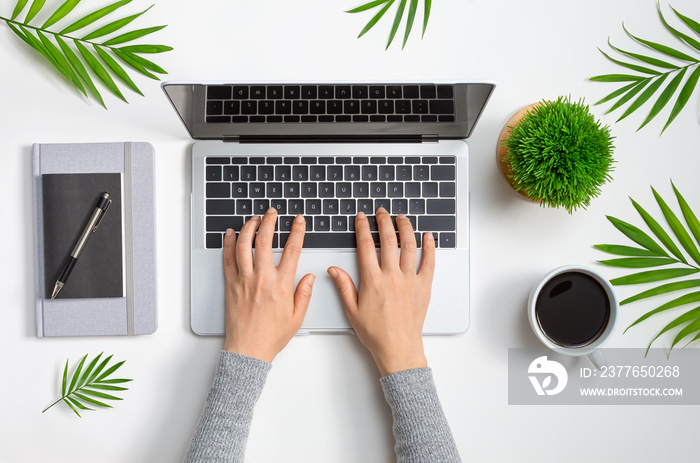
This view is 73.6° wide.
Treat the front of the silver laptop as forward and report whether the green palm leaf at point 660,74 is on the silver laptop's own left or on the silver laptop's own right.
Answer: on the silver laptop's own left

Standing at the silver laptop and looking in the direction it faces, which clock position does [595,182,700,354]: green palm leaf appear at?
The green palm leaf is roughly at 9 o'clock from the silver laptop.

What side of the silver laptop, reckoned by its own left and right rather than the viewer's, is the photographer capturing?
front
